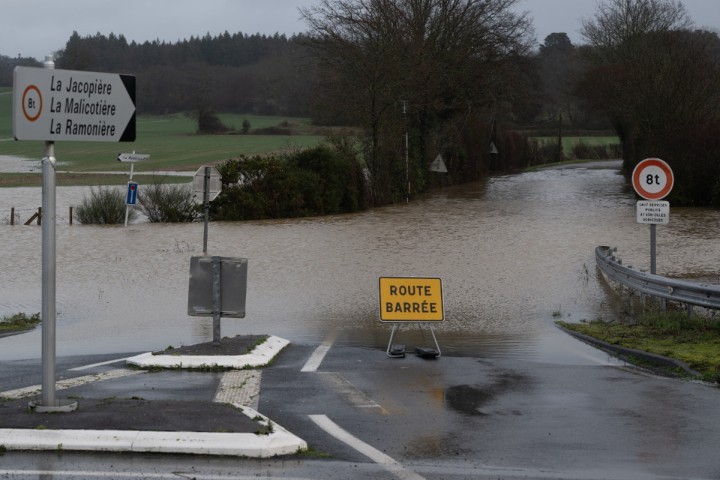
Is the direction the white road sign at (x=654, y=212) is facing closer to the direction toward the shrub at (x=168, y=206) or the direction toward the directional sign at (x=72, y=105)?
the directional sign

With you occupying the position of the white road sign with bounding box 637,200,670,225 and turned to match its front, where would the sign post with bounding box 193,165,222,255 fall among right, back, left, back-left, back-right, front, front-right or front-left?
back-right

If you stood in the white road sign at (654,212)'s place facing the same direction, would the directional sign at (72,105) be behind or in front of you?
in front

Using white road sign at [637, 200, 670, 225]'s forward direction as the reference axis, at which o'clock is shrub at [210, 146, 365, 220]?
The shrub is roughly at 5 o'clock from the white road sign.

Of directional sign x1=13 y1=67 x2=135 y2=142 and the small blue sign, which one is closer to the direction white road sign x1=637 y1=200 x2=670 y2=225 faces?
the directional sign

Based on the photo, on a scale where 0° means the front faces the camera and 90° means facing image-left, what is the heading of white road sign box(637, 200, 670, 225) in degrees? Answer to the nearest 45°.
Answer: approximately 0°

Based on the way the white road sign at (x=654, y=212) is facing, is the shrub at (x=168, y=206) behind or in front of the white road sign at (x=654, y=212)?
behind

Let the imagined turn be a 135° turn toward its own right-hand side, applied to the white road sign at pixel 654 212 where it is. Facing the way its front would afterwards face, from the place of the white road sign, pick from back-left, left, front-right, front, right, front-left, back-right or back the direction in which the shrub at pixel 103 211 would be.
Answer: front

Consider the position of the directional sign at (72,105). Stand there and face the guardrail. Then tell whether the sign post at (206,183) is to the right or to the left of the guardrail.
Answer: left

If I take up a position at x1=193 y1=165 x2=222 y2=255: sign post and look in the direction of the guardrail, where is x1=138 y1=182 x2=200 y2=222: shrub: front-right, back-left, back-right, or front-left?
back-left
